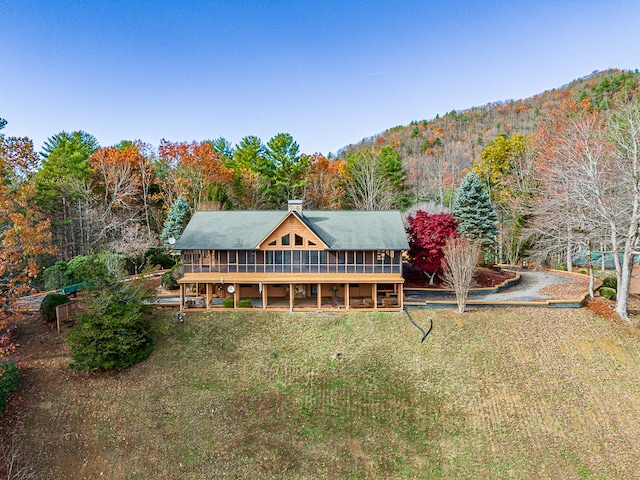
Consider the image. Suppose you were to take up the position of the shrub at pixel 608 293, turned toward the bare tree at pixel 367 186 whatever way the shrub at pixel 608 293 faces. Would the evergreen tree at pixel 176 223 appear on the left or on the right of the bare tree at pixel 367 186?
left

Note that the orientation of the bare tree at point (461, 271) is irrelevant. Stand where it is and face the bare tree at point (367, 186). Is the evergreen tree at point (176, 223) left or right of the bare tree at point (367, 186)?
left

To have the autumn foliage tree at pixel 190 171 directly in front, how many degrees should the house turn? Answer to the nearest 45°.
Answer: approximately 135° to its right

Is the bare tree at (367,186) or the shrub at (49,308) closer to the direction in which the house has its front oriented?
the shrub

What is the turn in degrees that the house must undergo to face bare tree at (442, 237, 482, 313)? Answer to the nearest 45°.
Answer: approximately 90° to its left

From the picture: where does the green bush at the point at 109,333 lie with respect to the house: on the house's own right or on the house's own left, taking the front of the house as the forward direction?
on the house's own right

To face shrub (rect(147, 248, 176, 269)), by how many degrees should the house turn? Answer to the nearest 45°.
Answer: approximately 135° to its right

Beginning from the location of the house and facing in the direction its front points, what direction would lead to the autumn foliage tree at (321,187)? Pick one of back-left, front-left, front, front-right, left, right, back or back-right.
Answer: back

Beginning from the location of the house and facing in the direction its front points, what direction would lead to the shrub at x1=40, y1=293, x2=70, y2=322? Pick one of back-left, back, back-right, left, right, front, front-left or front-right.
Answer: right

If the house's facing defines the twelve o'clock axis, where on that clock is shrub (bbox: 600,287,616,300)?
The shrub is roughly at 9 o'clock from the house.

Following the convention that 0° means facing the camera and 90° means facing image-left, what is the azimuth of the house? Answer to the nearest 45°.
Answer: approximately 0°

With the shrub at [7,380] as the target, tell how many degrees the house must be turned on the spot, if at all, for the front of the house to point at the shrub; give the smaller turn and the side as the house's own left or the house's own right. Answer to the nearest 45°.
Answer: approximately 45° to the house's own right

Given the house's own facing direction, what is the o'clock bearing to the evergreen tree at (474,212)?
The evergreen tree is roughly at 8 o'clock from the house.

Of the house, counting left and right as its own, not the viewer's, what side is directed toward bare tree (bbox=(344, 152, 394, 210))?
back
